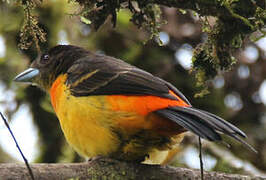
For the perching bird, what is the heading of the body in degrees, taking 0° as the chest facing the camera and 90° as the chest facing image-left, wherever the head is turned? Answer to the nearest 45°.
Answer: approximately 90°
